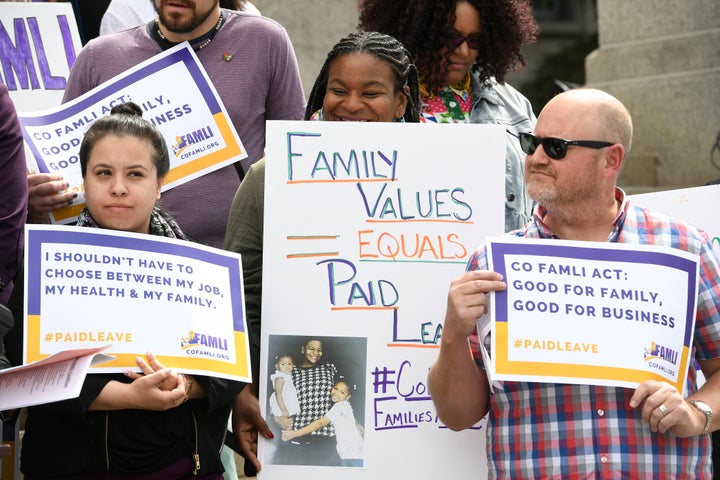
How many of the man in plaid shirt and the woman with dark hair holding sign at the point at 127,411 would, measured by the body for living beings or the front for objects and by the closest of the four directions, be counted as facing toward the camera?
2

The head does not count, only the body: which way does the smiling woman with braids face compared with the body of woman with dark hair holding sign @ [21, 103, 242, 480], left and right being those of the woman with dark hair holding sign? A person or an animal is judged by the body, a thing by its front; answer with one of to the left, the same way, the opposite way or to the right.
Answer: the same way

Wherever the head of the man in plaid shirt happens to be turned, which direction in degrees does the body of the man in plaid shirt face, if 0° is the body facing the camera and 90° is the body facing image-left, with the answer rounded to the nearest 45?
approximately 0°

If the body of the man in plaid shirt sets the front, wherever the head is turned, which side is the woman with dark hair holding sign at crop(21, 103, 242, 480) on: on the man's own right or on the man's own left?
on the man's own right

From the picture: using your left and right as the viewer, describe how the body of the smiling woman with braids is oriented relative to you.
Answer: facing the viewer

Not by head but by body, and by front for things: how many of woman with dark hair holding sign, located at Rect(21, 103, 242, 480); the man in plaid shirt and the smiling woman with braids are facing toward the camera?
3

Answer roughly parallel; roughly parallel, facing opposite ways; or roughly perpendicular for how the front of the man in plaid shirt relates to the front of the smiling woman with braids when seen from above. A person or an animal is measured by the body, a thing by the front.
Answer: roughly parallel

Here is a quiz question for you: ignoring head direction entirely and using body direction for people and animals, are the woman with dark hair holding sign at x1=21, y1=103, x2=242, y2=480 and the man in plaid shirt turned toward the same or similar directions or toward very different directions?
same or similar directions

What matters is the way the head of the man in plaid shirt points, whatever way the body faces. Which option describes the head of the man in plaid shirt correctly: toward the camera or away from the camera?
toward the camera
